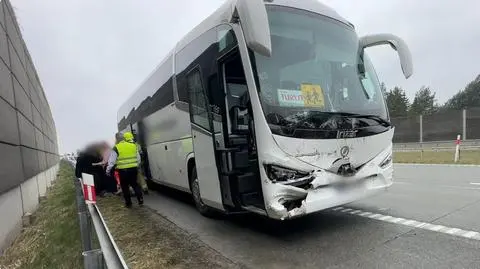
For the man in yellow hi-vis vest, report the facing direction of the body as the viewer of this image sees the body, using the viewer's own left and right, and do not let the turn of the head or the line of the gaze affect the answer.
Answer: facing away from the viewer

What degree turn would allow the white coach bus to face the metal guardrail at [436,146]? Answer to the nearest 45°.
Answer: approximately 90° to its left

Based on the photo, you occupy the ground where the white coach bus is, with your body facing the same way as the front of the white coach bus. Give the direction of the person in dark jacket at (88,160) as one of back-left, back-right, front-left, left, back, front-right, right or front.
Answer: back

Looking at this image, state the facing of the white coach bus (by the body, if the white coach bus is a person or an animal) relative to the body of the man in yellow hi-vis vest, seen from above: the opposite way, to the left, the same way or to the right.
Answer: the opposite way

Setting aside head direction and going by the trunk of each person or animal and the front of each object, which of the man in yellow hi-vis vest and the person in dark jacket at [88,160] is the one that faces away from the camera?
the man in yellow hi-vis vest

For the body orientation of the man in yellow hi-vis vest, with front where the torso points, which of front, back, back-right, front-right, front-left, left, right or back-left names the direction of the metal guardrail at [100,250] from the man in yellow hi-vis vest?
back

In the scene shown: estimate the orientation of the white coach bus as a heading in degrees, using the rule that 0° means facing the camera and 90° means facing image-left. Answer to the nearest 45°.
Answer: approximately 315°

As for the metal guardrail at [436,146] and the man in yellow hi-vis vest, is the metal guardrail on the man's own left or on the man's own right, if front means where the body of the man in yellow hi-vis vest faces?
on the man's own right
